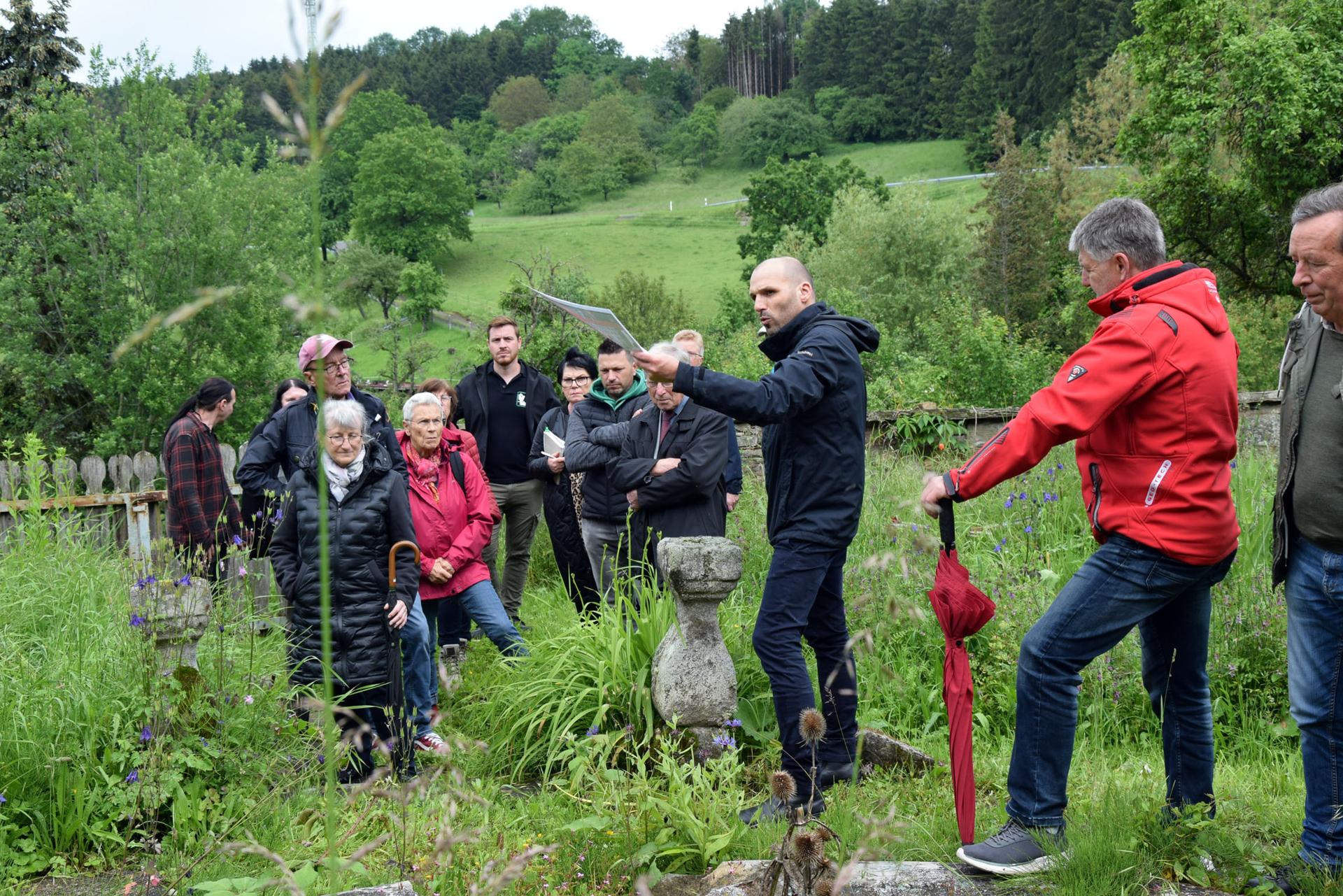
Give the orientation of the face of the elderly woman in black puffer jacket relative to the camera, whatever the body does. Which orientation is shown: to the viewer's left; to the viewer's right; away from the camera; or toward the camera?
toward the camera

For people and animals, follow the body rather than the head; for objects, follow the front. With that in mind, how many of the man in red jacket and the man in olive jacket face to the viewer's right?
0

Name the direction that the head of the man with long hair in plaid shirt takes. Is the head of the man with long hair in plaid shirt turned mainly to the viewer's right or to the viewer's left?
to the viewer's right

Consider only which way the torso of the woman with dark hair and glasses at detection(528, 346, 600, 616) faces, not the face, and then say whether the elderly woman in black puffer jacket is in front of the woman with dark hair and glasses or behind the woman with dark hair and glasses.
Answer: in front

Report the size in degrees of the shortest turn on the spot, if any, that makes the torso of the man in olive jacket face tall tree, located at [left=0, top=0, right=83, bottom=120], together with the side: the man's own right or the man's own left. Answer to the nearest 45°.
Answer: approximately 90° to the man's own right

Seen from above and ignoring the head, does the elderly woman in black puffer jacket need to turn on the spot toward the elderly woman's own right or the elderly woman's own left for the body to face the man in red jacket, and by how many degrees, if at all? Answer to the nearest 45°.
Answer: approximately 45° to the elderly woman's own left

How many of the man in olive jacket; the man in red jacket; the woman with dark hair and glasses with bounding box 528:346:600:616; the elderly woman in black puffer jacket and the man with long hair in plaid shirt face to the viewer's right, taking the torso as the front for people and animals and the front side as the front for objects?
1

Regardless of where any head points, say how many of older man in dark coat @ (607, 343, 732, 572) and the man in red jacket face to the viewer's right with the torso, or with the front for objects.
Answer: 0

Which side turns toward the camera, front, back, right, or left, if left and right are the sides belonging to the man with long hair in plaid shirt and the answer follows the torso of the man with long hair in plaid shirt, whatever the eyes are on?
right

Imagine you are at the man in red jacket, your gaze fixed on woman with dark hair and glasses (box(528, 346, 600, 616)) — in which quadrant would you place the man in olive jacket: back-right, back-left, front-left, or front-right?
back-right

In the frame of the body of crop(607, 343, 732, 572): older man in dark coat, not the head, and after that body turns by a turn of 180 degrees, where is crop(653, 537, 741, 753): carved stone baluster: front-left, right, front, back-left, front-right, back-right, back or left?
back-right

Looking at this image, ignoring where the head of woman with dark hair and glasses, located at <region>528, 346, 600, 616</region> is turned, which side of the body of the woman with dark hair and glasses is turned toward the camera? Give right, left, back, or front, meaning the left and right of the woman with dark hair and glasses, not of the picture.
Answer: front

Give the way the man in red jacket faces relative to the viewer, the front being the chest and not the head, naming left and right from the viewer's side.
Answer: facing to the left of the viewer

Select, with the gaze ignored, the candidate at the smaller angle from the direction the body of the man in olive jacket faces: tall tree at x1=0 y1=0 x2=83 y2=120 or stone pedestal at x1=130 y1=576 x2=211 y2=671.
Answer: the stone pedestal

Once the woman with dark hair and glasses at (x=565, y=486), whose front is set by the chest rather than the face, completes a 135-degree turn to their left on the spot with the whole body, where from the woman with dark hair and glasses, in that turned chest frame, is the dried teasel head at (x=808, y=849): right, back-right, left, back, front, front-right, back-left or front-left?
back-right

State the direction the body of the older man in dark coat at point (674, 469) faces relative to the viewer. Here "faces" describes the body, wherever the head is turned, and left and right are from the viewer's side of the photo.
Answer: facing the viewer and to the left of the viewer
